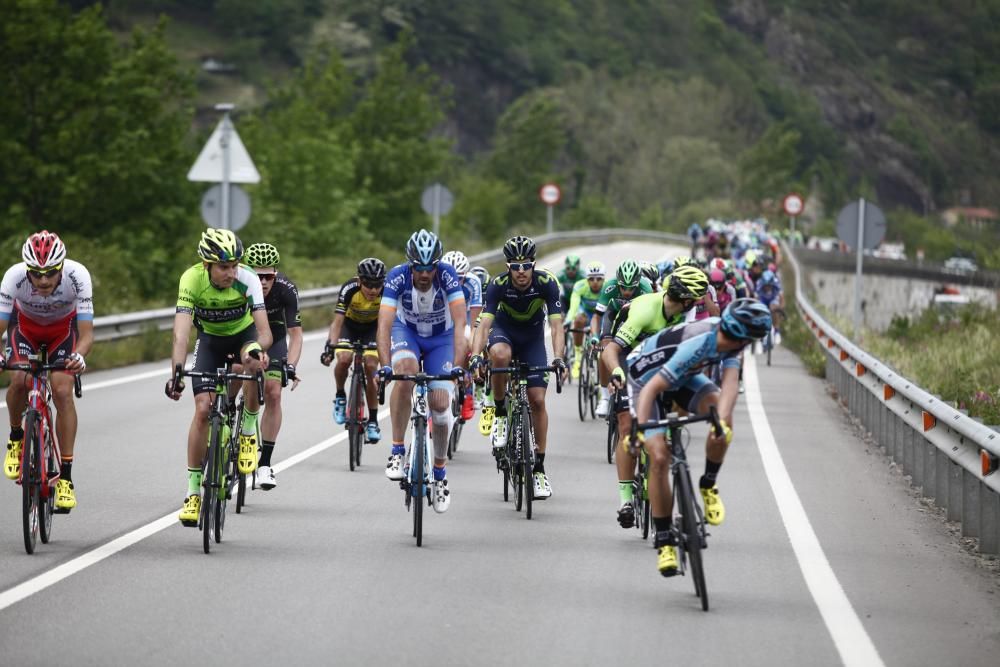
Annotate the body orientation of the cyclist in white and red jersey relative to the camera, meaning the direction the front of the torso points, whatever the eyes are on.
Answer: toward the camera

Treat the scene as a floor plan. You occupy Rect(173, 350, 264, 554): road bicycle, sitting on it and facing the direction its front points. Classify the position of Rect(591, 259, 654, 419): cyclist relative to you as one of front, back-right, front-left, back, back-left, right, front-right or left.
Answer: back-left

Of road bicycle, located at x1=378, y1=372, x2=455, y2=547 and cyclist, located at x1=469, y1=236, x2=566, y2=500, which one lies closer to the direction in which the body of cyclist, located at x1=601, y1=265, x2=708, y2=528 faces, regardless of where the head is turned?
the road bicycle

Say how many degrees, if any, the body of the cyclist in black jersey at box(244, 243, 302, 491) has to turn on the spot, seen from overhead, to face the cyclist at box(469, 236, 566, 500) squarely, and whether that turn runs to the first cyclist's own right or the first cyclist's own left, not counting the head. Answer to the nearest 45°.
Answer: approximately 90° to the first cyclist's own left

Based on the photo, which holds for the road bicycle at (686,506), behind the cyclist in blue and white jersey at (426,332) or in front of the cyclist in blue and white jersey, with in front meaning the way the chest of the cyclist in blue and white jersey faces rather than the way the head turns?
in front

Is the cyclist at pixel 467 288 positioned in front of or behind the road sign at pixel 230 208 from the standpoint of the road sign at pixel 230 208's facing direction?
behind

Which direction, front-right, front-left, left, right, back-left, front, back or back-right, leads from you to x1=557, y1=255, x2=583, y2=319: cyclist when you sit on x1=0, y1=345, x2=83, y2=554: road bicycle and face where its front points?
back-left

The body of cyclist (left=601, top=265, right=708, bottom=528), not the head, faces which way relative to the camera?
toward the camera

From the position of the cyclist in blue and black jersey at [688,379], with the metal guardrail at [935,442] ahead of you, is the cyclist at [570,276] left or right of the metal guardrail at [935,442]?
left

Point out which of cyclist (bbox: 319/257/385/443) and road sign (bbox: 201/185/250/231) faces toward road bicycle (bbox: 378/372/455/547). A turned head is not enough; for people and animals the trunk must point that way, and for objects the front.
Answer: the cyclist

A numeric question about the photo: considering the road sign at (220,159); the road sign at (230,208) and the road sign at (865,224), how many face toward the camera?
0

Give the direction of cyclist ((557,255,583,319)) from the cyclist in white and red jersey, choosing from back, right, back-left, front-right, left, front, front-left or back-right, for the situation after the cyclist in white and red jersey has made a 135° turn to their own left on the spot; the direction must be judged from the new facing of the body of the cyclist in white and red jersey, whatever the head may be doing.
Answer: front

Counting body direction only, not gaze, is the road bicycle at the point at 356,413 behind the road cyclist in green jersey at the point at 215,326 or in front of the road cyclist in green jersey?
behind

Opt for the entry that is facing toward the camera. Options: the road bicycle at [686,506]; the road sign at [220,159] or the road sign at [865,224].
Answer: the road bicycle

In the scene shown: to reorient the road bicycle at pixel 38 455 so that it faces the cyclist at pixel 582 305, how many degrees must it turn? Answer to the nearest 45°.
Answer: approximately 135° to its left

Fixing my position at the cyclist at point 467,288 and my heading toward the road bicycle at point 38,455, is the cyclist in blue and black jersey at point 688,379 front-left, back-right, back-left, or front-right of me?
front-left
